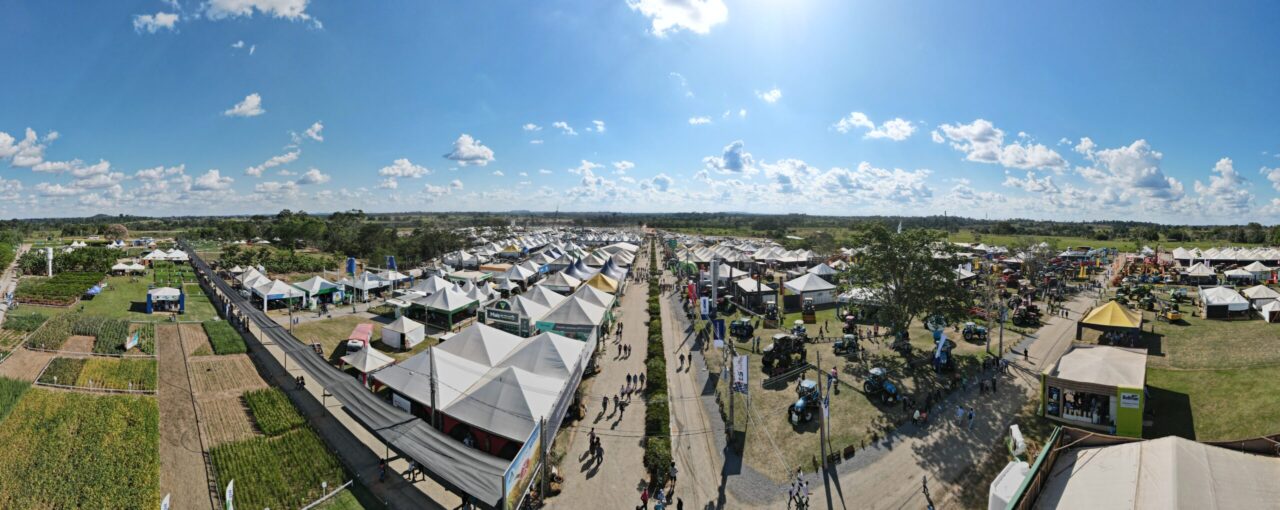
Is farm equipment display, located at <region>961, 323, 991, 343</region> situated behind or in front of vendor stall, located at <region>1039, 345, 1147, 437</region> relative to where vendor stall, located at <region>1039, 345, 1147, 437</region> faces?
behind

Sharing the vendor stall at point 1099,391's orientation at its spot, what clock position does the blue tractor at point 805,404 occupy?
The blue tractor is roughly at 2 o'clock from the vendor stall.

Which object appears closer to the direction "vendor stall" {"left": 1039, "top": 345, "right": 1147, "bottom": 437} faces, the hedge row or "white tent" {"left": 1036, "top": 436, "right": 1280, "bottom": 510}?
the white tent

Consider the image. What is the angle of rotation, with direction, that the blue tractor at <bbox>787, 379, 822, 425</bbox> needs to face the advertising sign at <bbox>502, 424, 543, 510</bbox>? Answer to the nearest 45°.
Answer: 0° — it already faces it

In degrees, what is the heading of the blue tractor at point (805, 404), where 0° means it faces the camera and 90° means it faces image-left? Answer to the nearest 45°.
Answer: approximately 45°

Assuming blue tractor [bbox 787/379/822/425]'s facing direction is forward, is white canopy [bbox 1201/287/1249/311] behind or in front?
behind

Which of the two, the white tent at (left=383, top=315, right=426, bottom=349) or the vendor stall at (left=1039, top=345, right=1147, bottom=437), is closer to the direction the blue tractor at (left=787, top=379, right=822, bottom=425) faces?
the white tent

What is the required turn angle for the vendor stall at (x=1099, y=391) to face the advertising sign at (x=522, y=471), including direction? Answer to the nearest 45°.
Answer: approximately 45° to its right

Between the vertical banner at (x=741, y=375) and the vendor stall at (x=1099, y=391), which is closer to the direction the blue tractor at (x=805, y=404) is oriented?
the vertical banner

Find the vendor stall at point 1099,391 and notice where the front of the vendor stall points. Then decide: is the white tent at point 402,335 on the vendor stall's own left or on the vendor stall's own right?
on the vendor stall's own right

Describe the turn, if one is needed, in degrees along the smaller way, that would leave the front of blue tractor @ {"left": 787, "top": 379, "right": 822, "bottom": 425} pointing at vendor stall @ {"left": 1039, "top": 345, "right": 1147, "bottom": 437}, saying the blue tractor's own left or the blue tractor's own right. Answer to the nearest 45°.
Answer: approximately 135° to the blue tractor's own left
